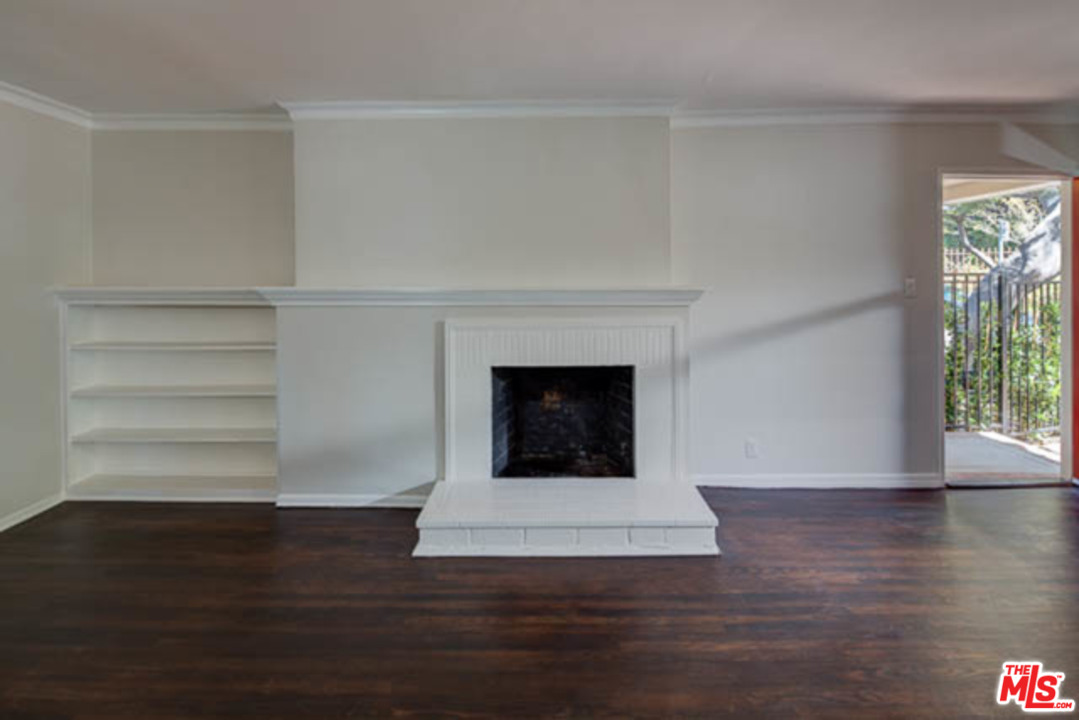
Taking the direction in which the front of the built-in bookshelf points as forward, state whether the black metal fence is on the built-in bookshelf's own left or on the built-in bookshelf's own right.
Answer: on the built-in bookshelf's own left

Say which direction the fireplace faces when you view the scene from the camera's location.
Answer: facing the viewer

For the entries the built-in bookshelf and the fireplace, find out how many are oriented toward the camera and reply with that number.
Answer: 2

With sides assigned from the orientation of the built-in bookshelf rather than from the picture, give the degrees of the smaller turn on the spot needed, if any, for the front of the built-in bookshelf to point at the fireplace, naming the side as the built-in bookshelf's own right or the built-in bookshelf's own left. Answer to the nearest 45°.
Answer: approximately 45° to the built-in bookshelf's own left

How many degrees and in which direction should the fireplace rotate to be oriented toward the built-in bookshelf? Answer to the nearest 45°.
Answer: approximately 90° to its right

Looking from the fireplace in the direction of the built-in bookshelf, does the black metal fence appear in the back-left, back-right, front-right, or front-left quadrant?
back-right

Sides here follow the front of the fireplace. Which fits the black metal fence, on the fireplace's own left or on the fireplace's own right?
on the fireplace's own left
